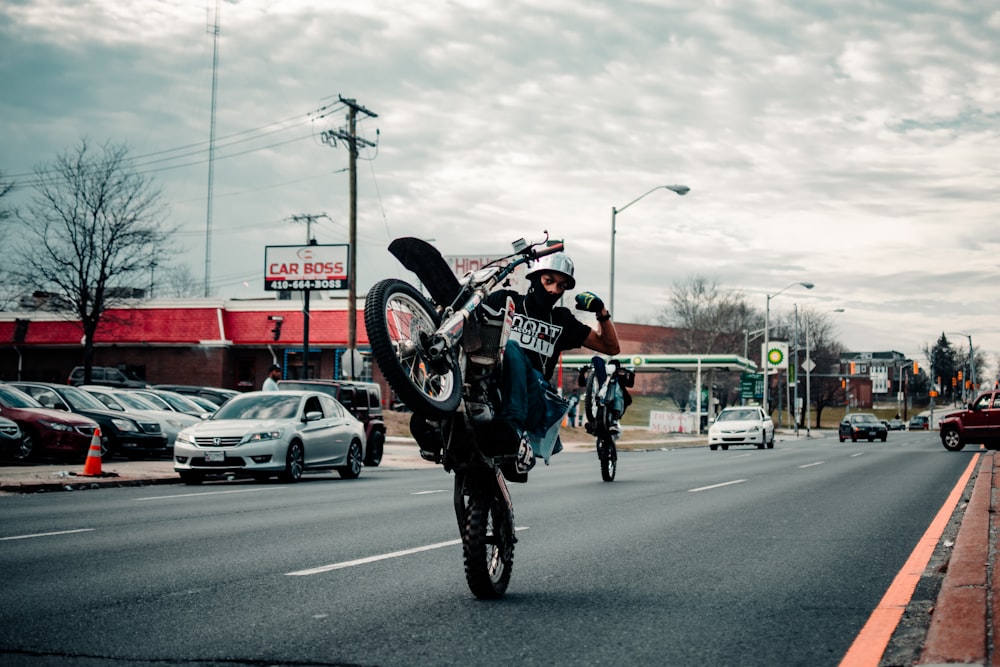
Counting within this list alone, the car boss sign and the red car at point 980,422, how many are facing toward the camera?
1

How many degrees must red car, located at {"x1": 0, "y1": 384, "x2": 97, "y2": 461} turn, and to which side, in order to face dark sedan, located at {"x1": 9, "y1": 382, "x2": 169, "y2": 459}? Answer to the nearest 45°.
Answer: approximately 90° to its left

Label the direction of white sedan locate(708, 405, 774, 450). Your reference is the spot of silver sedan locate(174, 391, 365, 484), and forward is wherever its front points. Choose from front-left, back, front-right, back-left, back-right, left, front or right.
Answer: back

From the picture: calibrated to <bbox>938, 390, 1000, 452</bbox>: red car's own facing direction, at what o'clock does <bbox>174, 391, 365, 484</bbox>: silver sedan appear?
The silver sedan is roughly at 10 o'clock from the red car.

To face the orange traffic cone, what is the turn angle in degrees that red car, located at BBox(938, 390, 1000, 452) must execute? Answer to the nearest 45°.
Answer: approximately 45° to its left

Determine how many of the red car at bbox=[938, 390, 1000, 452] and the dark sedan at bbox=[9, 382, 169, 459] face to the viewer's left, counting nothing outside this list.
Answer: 1

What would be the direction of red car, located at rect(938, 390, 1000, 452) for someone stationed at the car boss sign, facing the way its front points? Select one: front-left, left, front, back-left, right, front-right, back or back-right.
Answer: front-left

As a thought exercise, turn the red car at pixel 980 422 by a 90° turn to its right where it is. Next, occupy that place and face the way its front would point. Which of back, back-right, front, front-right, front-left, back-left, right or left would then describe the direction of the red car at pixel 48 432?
back-left

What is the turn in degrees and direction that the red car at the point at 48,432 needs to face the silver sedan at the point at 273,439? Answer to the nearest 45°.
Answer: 0° — it already faces it

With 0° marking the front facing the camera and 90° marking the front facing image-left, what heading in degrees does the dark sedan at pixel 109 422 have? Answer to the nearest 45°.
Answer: approximately 315°

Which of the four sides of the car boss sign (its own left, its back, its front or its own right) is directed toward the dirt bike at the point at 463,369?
front

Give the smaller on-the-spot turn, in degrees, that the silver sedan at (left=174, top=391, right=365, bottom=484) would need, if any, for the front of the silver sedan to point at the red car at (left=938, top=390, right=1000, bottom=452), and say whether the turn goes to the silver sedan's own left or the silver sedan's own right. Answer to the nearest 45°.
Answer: approximately 180°

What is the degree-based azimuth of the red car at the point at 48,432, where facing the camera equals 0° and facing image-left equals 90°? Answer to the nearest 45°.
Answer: approximately 315°

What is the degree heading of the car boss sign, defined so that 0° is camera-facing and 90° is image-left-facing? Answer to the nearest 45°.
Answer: approximately 0°

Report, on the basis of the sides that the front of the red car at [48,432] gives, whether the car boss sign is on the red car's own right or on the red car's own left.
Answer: on the red car's own left

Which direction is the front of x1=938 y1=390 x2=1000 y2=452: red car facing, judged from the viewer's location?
facing to the left of the viewer
